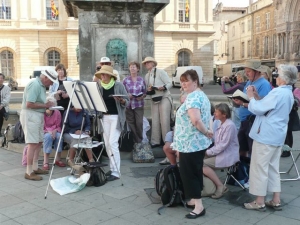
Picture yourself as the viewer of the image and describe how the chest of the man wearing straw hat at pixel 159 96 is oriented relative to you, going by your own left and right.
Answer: facing the viewer and to the left of the viewer

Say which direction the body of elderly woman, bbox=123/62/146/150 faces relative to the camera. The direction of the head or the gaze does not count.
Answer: toward the camera

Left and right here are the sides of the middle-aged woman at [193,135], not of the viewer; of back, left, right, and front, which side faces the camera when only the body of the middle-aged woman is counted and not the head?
left

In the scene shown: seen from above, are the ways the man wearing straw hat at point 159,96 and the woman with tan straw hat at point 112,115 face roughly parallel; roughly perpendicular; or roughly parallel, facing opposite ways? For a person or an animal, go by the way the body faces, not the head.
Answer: roughly parallel

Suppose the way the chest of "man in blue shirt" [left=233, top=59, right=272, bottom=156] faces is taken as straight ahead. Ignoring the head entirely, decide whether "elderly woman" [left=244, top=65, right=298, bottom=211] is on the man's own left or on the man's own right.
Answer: on the man's own left

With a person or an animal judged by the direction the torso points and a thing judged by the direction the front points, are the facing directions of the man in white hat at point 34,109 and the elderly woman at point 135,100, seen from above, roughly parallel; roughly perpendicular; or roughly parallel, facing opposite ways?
roughly perpendicular

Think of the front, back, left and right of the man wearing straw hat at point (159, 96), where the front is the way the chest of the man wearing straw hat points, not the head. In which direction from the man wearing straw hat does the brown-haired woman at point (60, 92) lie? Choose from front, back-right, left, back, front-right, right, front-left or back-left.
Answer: front-right

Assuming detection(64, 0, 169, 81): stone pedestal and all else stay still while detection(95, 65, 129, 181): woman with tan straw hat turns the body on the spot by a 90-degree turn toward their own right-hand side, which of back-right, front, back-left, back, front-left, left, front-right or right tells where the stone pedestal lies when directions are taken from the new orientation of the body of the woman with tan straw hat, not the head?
front-right

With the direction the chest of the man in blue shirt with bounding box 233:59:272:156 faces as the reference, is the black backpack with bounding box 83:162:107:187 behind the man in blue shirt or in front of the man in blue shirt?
in front

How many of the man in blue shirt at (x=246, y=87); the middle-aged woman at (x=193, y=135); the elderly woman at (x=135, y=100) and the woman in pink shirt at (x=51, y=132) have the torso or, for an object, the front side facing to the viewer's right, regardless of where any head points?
0

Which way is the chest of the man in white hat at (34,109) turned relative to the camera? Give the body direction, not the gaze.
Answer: to the viewer's right
